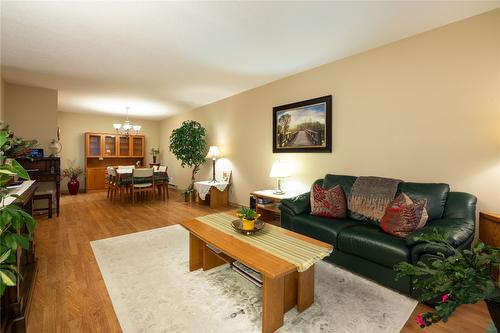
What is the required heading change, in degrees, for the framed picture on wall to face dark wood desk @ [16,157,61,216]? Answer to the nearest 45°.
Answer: approximately 45° to its right

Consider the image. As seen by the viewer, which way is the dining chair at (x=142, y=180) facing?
away from the camera

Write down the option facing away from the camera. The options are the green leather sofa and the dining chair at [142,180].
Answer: the dining chair

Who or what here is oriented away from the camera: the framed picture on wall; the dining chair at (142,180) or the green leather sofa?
the dining chair

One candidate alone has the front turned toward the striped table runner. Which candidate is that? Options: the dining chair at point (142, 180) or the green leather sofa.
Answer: the green leather sofa

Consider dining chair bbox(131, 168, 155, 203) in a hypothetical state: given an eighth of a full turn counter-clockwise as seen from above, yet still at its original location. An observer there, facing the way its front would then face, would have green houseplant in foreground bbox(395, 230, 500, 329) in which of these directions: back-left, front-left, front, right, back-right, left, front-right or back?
back-left

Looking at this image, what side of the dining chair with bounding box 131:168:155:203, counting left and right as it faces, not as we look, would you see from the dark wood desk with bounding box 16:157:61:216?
left

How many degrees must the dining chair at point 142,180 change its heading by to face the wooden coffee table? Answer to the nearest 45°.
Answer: approximately 180°

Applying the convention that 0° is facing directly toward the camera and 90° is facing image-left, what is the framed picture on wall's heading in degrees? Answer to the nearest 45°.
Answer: approximately 45°

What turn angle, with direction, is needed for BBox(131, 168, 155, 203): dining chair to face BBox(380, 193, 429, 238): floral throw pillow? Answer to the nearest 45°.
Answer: approximately 135° to its right

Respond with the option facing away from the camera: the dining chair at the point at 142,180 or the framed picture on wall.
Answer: the dining chair

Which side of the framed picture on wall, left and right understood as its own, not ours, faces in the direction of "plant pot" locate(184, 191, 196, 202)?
right

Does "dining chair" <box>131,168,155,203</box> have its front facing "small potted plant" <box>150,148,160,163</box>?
yes
